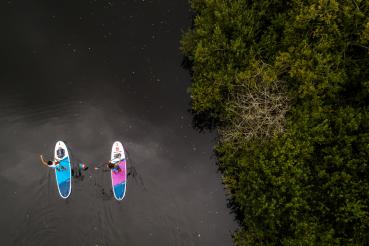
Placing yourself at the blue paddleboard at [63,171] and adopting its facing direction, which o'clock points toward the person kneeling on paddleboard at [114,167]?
The person kneeling on paddleboard is roughly at 4 o'clock from the blue paddleboard.

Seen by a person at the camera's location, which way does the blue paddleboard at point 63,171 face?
facing away from the viewer

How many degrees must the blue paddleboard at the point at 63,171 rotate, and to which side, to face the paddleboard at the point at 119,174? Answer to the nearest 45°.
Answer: approximately 90° to its right

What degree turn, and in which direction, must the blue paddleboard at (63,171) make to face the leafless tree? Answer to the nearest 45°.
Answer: approximately 135° to its right
